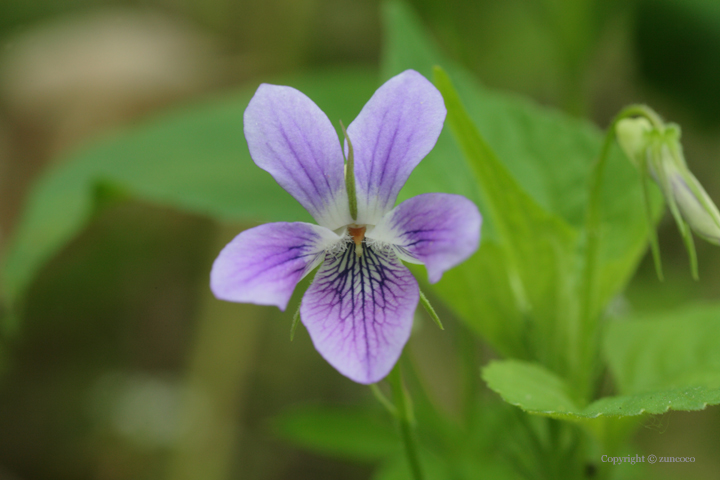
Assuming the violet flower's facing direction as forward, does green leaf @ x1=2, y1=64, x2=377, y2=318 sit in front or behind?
behind

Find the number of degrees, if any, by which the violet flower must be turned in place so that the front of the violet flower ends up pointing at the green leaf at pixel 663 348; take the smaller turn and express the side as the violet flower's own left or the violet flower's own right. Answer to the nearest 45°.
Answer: approximately 135° to the violet flower's own left

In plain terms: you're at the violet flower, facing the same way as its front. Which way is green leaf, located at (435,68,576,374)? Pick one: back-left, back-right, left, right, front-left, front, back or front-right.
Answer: back-left

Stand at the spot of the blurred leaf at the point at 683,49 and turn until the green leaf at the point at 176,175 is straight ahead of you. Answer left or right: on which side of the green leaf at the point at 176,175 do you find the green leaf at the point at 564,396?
left

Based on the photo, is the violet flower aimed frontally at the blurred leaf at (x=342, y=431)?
no

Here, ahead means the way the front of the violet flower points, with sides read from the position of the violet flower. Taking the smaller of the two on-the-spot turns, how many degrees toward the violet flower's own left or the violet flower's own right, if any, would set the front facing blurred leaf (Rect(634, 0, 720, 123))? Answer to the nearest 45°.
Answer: approximately 135° to the violet flower's own left

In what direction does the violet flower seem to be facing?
toward the camera

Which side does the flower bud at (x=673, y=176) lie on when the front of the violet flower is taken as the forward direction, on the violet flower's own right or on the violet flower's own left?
on the violet flower's own left
